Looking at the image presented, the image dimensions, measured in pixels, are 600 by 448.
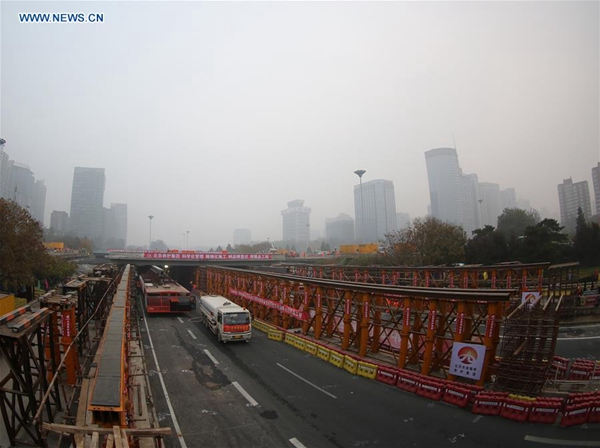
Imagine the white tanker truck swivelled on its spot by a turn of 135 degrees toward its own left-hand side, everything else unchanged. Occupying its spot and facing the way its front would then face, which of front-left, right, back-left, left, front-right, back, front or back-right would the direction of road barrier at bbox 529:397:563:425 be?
back-right

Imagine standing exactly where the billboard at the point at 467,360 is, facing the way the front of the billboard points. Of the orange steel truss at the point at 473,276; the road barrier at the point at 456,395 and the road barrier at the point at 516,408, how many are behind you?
1

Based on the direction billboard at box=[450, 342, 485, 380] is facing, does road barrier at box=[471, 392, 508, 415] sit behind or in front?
in front

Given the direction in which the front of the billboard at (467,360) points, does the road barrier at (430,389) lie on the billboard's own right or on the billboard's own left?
on the billboard's own right

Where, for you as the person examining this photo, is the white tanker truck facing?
facing the viewer and to the right of the viewer

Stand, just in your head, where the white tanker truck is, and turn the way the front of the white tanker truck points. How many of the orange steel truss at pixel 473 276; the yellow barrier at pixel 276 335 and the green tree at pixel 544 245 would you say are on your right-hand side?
0

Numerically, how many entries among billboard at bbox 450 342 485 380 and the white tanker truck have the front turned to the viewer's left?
0

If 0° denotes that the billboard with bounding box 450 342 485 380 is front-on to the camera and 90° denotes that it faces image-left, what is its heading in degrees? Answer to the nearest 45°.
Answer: approximately 0°

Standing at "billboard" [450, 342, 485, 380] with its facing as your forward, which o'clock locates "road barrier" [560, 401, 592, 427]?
The road barrier is roughly at 10 o'clock from the billboard.

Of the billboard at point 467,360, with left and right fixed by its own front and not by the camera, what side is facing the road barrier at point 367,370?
right

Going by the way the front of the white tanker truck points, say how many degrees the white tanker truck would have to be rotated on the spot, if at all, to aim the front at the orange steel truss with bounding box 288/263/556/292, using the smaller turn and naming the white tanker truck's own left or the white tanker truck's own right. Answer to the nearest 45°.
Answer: approximately 45° to the white tanker truck's own left
